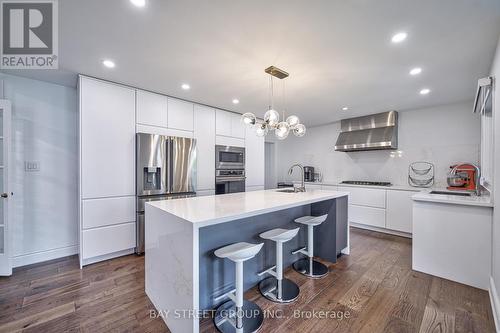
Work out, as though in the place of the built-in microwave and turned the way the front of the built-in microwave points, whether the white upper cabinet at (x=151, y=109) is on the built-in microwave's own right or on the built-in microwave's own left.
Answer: on the built-in microwave's own right

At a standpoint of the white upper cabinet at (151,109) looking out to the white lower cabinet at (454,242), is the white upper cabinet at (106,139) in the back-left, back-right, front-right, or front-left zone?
back-right

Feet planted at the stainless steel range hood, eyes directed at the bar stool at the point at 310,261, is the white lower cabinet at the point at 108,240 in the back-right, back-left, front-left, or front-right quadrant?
front-right

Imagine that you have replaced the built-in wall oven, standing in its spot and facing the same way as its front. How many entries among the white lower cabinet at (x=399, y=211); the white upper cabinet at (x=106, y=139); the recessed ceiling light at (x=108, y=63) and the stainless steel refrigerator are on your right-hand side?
3

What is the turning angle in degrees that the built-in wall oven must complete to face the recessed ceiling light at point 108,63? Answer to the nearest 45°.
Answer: approximately 90° to its right

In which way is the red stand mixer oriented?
to the viewer's left

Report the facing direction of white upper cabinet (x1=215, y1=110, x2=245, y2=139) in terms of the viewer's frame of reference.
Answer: facing the viewer and to the right of the viewer

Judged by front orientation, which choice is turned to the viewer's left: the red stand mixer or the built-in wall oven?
the red stand mixer

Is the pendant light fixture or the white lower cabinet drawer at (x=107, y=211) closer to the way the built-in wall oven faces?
the pendant light fixture

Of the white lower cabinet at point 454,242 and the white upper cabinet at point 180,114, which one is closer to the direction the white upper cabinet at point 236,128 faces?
the white lower cabinet
